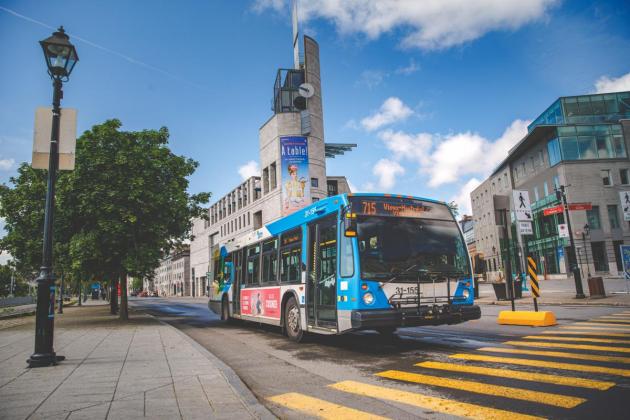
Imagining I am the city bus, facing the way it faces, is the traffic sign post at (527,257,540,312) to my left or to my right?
on my left

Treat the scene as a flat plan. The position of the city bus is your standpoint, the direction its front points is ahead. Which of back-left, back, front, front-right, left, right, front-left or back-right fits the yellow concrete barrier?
left

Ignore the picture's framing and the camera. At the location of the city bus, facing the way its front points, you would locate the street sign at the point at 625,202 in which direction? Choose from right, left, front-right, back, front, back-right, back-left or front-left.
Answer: left

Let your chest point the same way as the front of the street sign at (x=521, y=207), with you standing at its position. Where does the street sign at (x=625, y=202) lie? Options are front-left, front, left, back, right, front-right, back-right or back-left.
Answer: back-left

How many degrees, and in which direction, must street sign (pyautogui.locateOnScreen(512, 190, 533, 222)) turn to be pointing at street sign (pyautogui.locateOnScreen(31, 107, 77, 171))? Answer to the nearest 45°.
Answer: approximately 45° to its right

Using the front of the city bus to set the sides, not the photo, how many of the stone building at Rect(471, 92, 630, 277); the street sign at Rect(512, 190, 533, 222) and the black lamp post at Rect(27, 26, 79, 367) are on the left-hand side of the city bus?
2

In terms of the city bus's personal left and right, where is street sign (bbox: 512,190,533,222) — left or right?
on its left

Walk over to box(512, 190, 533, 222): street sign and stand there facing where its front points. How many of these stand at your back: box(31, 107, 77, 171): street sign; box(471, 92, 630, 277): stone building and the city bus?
1

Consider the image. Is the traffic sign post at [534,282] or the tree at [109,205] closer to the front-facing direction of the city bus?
the traffic sign post

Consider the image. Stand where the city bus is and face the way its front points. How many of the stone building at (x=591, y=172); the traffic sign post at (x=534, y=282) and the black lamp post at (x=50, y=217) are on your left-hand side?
2

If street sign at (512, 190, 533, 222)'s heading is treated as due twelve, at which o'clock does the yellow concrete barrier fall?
The yellow concrete barrier is roughly at 12 o'clock from the street sign.
